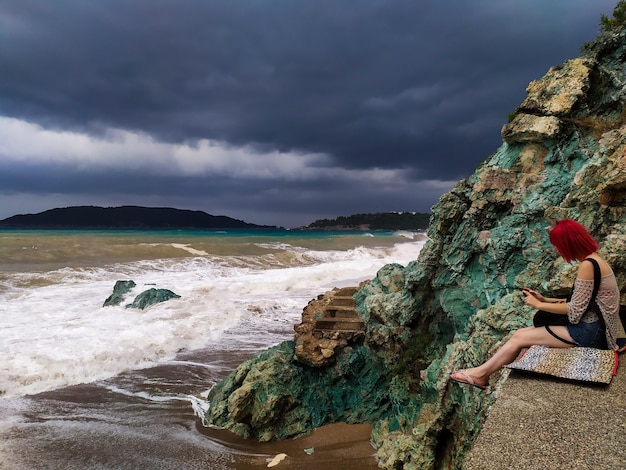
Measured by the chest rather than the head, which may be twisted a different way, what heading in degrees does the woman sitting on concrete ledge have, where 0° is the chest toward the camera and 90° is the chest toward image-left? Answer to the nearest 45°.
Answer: approximately 90°

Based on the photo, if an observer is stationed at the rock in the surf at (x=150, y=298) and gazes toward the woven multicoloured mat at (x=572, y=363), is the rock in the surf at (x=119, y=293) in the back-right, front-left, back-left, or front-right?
back-right

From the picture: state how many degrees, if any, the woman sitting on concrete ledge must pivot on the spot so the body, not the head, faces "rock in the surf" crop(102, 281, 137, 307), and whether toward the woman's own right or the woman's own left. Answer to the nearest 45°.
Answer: approximately 45° to the woman's own right
